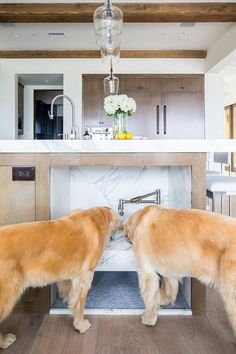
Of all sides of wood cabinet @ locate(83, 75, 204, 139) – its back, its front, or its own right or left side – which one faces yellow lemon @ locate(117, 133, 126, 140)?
front

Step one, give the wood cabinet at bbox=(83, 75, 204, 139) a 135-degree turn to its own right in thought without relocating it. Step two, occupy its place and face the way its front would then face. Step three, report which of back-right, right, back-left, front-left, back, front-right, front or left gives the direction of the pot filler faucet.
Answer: back-left

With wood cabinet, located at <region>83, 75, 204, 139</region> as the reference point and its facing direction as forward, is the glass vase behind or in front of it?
in front

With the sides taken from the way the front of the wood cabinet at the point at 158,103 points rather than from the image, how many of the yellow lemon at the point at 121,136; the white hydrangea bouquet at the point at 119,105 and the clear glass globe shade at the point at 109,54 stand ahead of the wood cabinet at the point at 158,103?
3

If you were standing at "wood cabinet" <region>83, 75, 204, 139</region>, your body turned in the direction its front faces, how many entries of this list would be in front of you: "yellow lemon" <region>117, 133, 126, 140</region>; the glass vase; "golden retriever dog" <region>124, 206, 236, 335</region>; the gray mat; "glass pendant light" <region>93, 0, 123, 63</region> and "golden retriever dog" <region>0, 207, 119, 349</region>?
6

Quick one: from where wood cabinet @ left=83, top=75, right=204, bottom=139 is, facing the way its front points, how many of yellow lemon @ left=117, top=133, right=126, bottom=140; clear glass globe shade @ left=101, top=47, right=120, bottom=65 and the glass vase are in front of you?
3

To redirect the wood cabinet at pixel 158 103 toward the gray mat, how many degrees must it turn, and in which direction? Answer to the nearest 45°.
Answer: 0° — it already faces it

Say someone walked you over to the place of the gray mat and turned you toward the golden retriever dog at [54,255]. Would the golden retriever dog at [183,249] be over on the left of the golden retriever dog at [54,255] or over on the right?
left

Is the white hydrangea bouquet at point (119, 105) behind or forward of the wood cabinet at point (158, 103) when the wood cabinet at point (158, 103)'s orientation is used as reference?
forward

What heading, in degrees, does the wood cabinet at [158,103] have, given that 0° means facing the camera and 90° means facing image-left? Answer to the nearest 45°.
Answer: approximately 0°

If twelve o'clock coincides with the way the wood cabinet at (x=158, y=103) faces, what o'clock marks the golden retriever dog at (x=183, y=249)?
The golden retriever dog is roughly at 12 o'clock from the wood cabinet.

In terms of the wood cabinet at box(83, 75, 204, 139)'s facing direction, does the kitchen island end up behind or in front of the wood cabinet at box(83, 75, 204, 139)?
in front
